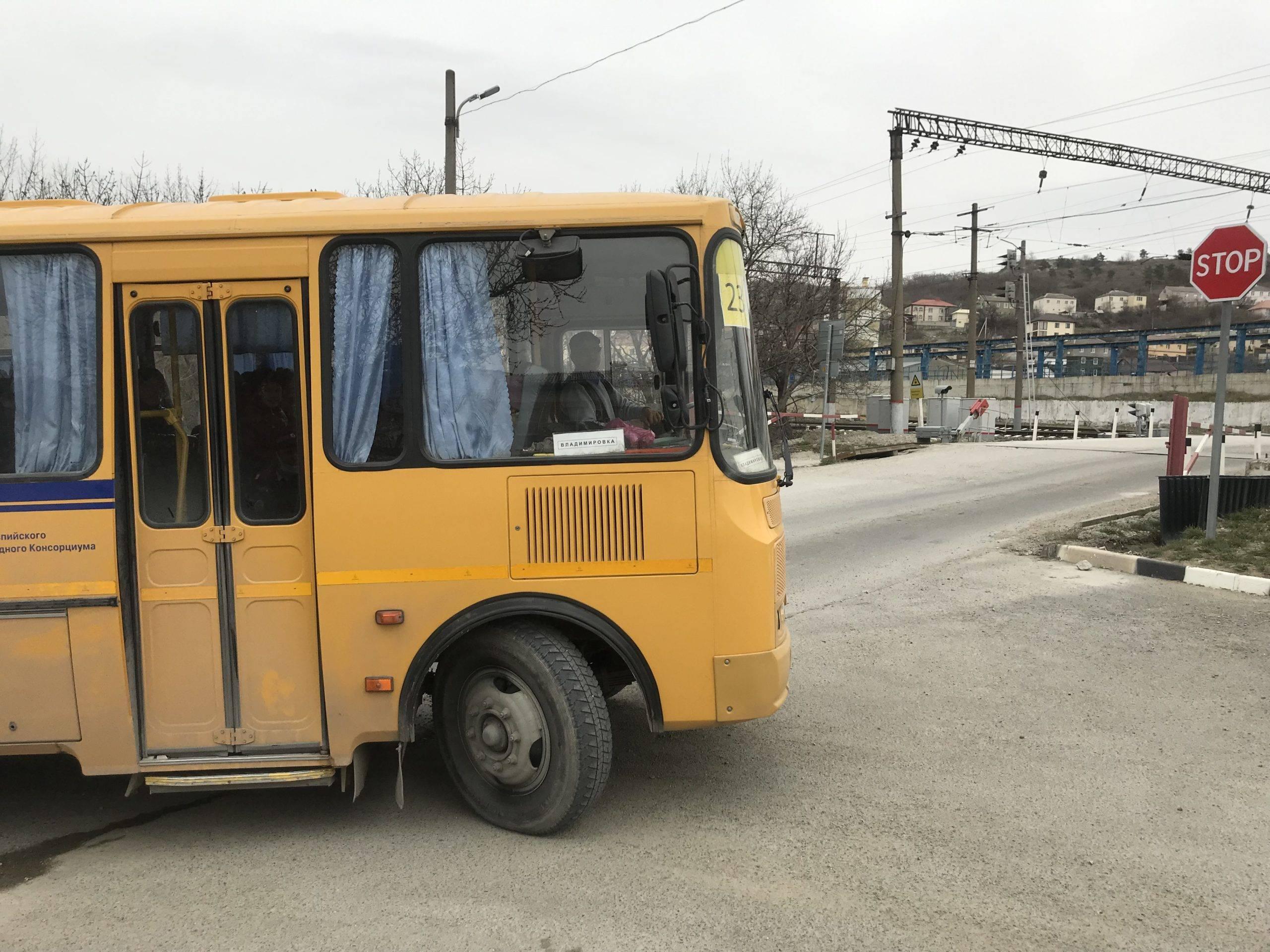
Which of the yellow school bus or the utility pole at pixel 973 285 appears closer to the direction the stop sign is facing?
the yellow school bus

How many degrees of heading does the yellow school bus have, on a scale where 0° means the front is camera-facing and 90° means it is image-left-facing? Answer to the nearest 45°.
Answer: approximately 270°

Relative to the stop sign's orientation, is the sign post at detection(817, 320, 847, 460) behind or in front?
behind

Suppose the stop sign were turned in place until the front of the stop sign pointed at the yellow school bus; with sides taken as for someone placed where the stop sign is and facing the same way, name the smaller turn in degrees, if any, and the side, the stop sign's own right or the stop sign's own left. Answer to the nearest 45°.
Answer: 0° — it already faces it

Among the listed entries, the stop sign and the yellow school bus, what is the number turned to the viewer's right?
1

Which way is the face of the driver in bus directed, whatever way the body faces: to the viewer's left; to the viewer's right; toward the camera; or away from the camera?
to the viewer's right

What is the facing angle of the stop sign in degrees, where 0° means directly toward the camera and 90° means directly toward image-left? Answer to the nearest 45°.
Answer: approximately 0°

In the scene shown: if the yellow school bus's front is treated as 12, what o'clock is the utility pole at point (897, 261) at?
The utility pole is roughly at 10 o'clock from the yellow school bus.
